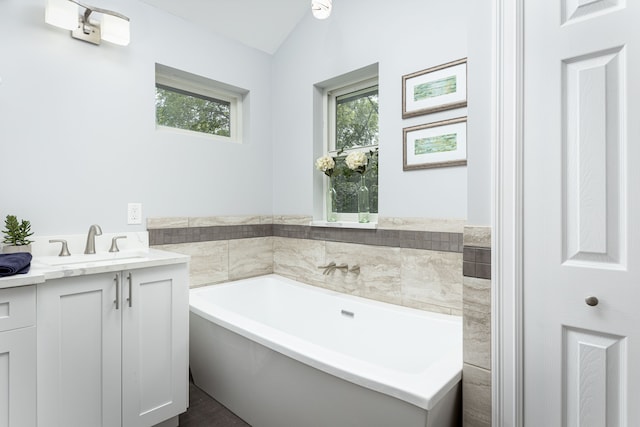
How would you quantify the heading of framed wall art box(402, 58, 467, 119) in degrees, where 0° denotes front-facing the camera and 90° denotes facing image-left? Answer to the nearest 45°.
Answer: approximately 45°

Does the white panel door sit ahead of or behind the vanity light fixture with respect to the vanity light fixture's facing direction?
ahead

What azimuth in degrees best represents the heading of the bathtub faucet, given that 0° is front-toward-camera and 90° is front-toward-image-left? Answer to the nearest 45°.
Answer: approximately 45°

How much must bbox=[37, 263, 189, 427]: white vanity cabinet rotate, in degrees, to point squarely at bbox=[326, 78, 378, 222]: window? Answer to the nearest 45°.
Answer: approximately 45° to its left

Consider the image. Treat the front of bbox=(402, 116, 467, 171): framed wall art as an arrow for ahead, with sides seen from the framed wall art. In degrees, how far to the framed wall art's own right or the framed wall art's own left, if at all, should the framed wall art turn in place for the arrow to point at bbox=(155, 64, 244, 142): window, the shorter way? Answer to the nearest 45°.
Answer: approximately 45° to the framed wall art's own right

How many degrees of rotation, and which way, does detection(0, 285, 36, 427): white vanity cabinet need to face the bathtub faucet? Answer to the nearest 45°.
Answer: approximately 45° to its left

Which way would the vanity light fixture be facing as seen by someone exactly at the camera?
facing the viewer and to the right of the viewer
